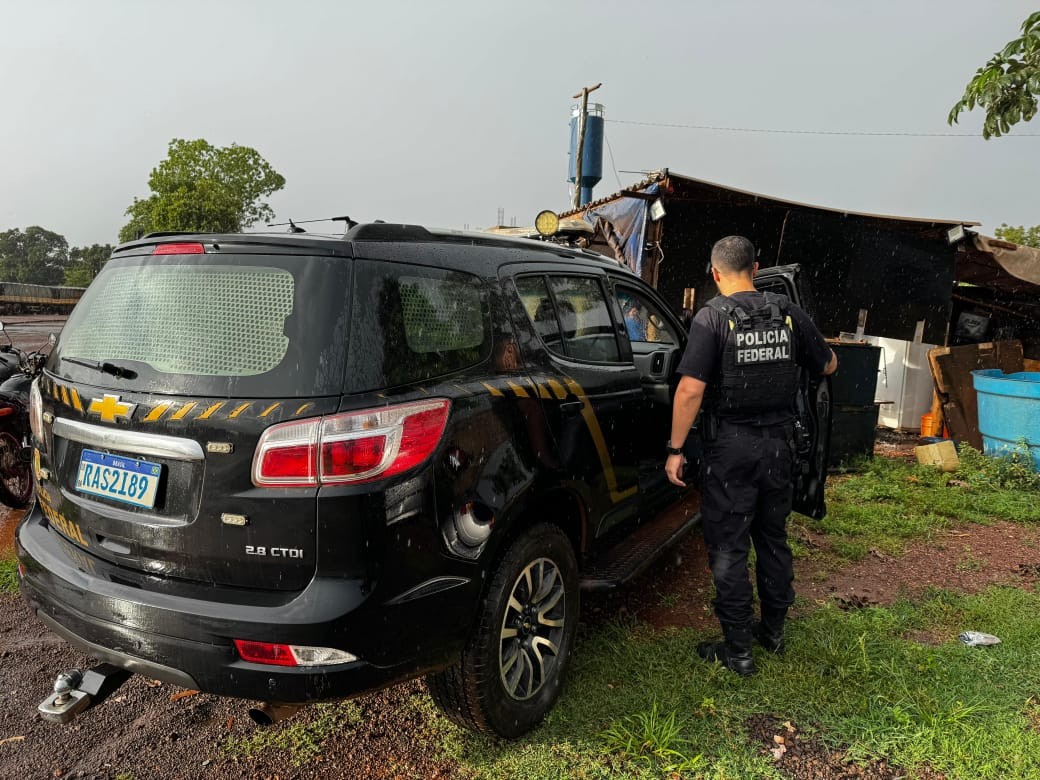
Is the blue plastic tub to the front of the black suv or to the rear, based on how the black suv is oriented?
to the front

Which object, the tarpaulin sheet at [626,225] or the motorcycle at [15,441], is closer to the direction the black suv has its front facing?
the tarpaulin sheet

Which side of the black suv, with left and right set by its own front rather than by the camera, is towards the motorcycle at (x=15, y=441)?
left

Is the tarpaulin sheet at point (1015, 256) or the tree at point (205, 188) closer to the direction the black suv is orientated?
the tarpaulin sheet

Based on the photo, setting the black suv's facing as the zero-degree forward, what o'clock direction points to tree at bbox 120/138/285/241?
The tree is roughly at 10 o'clock from the black suv.

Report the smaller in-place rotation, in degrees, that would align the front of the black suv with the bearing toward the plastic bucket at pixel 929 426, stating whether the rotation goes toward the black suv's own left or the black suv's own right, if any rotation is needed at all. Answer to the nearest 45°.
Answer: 0° — it already faces it

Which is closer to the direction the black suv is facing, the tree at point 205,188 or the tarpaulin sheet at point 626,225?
the tarpaulin sheet

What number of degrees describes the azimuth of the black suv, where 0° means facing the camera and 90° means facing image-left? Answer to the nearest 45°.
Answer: approximately 225°

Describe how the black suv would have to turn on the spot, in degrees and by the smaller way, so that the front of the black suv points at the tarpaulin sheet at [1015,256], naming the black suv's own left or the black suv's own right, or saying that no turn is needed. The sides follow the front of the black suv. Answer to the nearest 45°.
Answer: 0° — it already faces it
